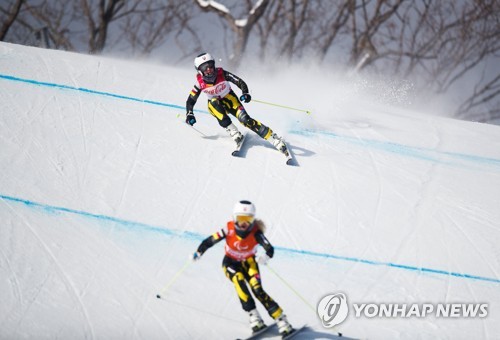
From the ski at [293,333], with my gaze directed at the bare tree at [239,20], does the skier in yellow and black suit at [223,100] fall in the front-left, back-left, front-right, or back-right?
front-left

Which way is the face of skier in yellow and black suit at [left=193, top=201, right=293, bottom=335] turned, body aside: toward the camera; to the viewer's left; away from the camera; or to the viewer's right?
toward the camera

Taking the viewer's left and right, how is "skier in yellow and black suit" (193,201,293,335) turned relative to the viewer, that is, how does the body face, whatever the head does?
facing the viewer

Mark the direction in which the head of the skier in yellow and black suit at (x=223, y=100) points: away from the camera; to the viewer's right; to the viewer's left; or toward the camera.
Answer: toward the camera
